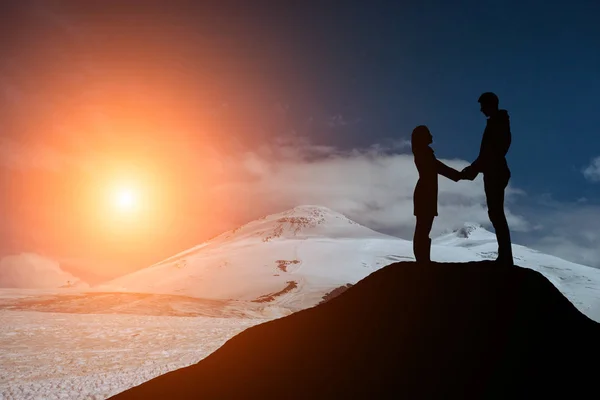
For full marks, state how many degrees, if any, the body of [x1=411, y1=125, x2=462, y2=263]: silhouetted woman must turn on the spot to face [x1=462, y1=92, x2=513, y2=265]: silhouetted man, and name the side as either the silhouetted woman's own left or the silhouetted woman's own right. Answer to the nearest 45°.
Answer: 0° — they already face them

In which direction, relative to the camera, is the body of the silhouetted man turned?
to the viewer's left

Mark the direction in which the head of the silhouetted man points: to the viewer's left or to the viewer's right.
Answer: to the viewer's left

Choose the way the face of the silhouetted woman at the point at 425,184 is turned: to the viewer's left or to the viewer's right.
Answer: to the viewer's right

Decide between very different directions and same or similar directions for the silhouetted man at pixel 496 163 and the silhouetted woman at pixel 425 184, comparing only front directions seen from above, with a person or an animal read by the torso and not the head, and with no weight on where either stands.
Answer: very different directions

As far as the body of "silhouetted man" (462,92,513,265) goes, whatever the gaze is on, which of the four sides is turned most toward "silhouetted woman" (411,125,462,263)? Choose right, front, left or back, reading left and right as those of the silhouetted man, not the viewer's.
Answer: front

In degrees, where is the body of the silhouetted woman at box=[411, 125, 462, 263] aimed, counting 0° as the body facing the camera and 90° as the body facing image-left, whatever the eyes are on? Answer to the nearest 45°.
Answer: approximately 270°

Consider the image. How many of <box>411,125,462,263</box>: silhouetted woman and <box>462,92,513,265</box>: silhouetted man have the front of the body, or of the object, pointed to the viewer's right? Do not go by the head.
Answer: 1
